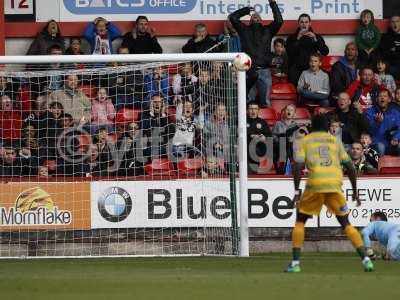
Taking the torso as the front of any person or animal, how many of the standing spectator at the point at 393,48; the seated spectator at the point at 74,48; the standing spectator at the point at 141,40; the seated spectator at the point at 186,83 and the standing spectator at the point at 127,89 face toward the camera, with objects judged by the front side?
5

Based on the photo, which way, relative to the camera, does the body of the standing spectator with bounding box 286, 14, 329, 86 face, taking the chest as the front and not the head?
toward the camera

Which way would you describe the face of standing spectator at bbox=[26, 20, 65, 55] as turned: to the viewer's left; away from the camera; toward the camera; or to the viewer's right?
toward the camera

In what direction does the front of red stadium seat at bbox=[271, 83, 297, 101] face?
toward the camera

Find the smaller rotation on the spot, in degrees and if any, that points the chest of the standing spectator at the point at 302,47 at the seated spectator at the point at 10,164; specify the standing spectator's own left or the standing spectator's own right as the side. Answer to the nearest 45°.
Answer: approximately 45° to the standing spectator's own right

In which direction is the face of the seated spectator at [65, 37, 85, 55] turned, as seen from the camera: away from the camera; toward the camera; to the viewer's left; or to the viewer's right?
toward the camera

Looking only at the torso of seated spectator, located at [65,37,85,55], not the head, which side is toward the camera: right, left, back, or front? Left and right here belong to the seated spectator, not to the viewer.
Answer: front

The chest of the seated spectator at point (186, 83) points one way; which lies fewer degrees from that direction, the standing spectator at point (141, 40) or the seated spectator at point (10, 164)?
the seated spectator

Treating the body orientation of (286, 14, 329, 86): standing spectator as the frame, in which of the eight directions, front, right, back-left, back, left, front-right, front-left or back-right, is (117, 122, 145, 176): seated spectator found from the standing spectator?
front-right

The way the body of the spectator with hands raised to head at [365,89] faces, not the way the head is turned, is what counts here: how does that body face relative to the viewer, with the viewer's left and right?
facing the viewer

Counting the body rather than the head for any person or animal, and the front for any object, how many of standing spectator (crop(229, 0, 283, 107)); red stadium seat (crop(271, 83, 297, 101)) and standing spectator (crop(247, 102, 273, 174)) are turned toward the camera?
3

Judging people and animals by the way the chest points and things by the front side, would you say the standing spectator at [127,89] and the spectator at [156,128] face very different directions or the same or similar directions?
same or similar directions

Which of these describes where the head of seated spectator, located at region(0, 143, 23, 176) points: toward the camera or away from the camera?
toward the camera
